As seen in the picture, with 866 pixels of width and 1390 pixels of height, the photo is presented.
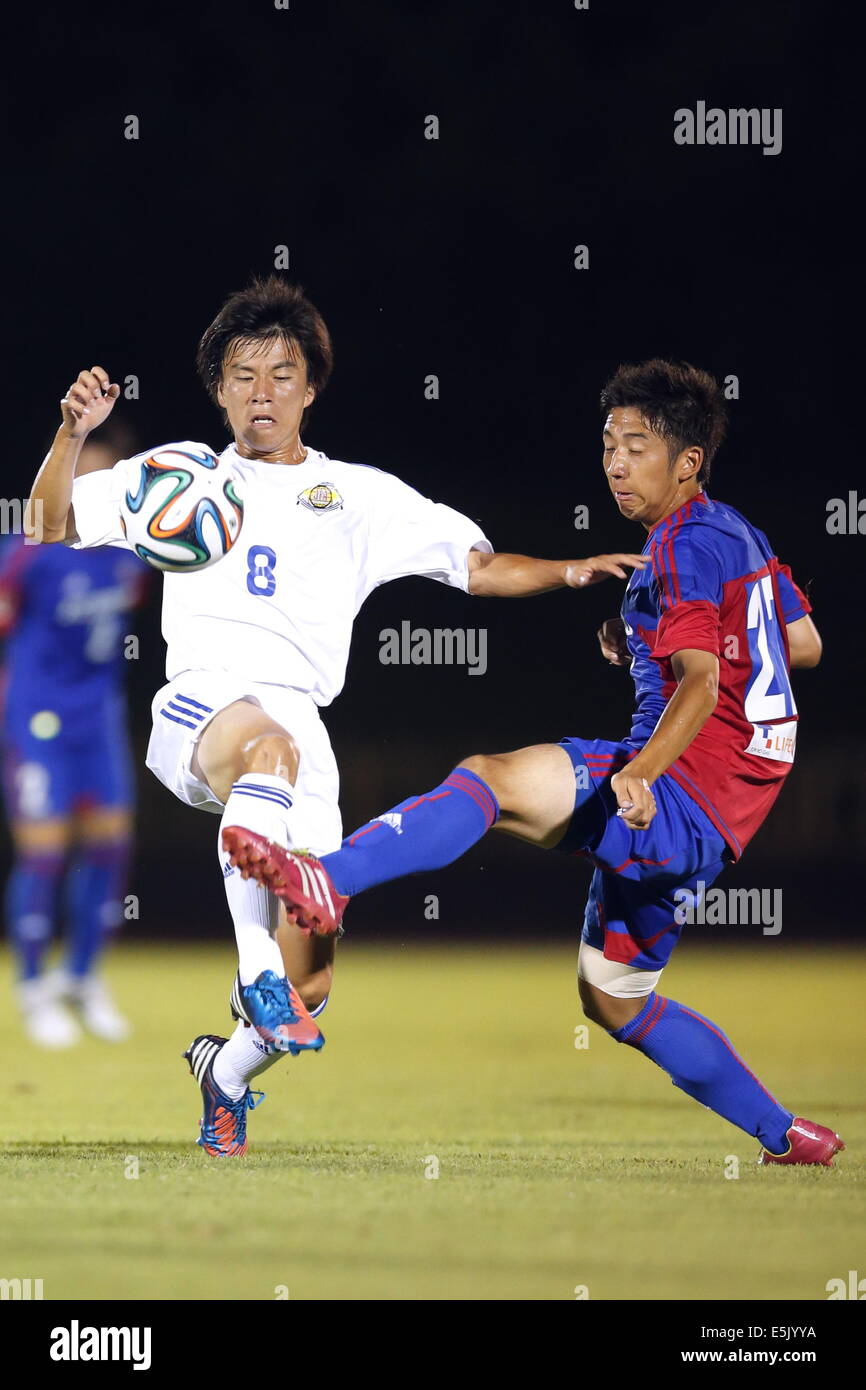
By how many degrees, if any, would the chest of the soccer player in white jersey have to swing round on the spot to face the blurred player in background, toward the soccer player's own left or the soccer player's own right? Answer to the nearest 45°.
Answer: approximately 180°

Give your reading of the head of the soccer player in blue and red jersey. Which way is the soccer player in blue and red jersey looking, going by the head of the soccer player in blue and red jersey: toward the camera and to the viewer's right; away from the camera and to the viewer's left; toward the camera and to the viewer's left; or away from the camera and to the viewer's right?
toward the camera and to the viewer's left

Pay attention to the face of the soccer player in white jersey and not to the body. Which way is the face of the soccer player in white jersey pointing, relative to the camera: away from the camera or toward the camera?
toward the camera

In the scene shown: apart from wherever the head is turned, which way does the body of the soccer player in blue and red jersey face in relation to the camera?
to the viewer's left

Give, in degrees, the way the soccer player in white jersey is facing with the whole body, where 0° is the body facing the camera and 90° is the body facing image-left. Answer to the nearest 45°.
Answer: approximately 0°

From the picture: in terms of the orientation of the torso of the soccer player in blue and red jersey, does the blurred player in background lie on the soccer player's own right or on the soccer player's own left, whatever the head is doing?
on the soccer player's own right

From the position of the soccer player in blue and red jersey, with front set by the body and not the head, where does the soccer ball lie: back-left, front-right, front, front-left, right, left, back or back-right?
front

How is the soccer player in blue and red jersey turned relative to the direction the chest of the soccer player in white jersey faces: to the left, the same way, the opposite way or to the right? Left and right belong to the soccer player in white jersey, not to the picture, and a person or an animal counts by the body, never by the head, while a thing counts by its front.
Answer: to the right

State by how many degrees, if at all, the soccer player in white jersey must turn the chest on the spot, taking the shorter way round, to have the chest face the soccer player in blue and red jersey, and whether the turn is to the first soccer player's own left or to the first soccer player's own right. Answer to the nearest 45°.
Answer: approximately 45° to the first soccer player's own left

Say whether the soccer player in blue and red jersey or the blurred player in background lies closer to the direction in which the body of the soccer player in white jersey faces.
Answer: the soccer player in blue and red jersey

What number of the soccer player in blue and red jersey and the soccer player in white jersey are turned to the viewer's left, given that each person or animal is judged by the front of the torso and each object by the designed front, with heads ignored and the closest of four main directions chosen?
1
